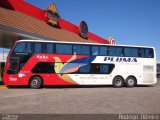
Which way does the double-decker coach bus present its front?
to the viewer's left
